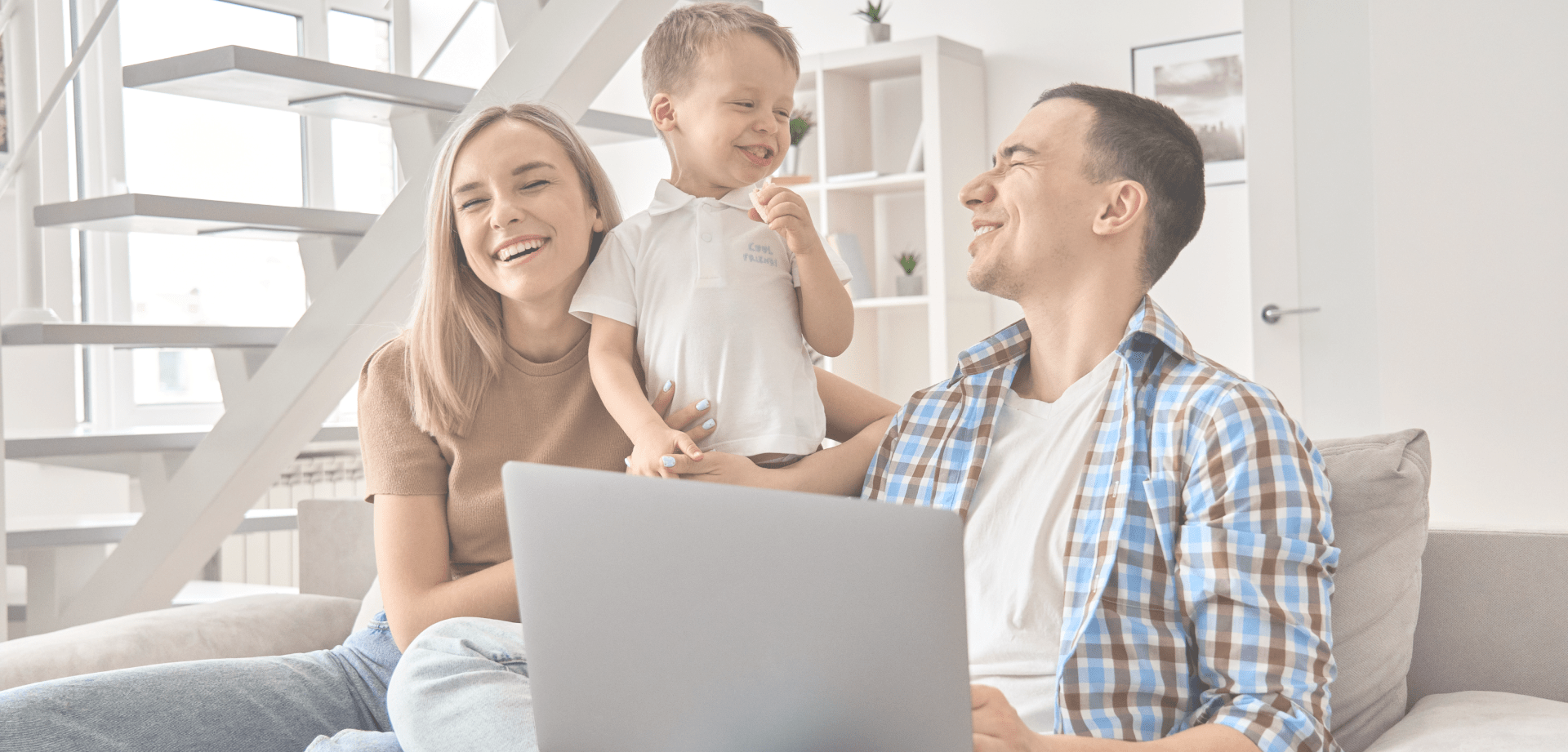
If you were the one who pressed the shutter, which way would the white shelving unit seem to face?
facing the viewer and to the left of the viewer

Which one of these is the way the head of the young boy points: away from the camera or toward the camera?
toward the camera

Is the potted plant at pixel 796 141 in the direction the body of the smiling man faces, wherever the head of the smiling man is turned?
no

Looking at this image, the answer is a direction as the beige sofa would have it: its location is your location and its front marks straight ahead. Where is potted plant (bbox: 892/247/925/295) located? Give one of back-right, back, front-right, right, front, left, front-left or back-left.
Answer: back

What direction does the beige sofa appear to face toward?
toward the camera

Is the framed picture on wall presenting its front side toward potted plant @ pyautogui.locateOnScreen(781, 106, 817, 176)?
no

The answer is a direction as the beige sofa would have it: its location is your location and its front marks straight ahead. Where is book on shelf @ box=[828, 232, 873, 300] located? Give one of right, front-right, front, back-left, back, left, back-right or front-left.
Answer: back

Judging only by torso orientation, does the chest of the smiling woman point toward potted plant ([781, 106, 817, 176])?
no

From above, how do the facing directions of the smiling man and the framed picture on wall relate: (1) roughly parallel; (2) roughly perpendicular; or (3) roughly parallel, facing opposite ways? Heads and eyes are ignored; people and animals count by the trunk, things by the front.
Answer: roughly parallel

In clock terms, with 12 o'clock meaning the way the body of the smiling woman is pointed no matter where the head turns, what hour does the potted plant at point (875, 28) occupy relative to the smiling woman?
The potted plant is roughly at 7 o'clock from the smiling woman.

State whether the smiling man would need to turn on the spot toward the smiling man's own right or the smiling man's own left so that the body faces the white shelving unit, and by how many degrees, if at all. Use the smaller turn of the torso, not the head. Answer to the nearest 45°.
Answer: approximately 135° to the smiling man's own right

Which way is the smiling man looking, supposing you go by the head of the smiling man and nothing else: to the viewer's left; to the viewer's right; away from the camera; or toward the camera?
to the viewer's left

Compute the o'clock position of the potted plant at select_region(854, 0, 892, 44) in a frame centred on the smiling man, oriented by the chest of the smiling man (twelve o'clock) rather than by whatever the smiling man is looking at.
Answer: The potted plant is roughly at 4 o'clock from the smiling man.
